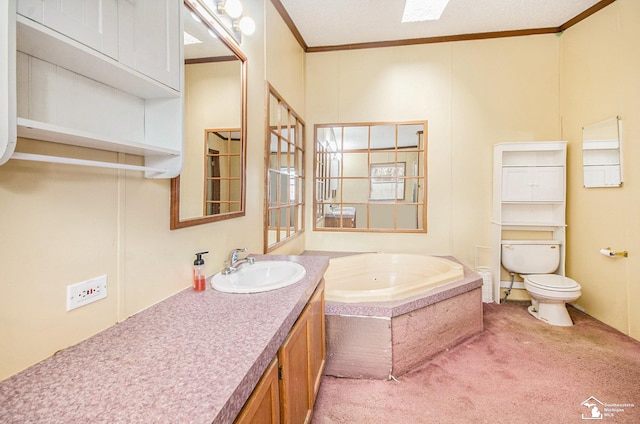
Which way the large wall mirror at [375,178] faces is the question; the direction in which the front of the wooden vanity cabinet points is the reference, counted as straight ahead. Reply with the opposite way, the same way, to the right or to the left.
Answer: to the right

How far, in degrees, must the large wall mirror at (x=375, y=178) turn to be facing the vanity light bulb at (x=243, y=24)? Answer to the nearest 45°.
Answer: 0° — it already faces it

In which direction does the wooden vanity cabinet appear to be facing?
to the viewer's right

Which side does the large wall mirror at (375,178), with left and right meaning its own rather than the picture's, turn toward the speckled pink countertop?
front

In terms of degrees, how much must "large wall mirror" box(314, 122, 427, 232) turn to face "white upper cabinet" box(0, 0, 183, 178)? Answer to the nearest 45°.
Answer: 0° — it already faces it

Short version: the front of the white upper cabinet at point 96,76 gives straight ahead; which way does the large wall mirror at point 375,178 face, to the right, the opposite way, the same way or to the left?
to the right

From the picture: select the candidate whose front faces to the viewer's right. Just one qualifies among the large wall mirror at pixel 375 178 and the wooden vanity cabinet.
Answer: the wooden vanity cabinet

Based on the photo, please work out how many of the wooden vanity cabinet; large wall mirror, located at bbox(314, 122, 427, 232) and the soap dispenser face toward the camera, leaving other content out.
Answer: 1

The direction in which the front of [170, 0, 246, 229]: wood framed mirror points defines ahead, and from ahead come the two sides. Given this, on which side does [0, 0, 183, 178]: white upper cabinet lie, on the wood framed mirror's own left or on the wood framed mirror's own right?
on the wood framed mirror's own right

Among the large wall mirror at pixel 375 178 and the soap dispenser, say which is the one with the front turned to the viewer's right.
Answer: the soap dispenser
